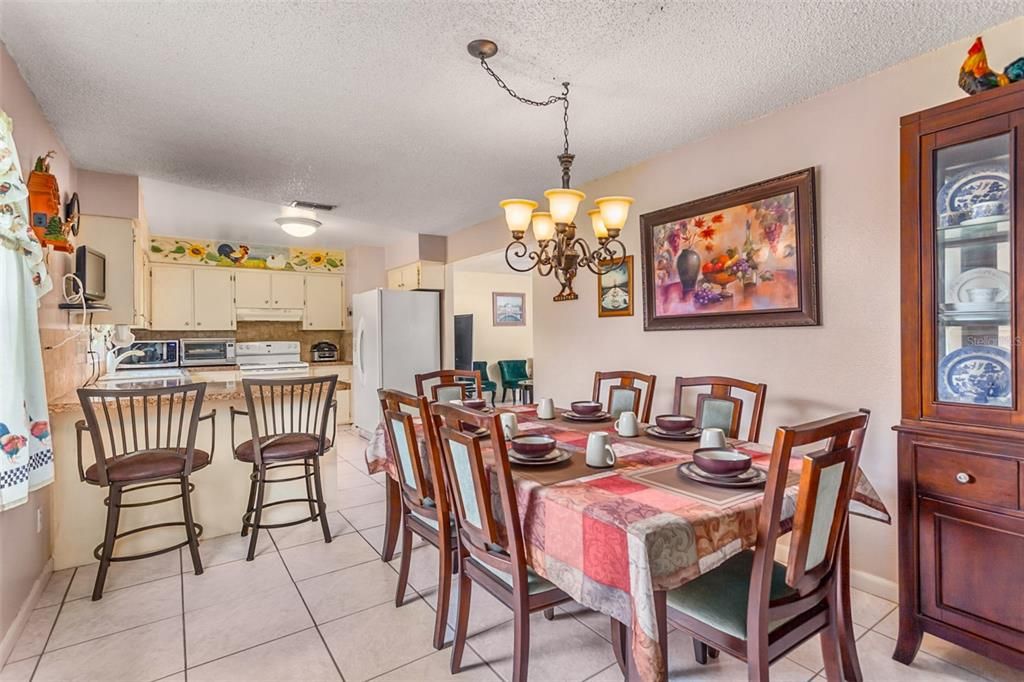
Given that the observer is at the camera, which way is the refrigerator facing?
facing the viewer and to the left of the viewer

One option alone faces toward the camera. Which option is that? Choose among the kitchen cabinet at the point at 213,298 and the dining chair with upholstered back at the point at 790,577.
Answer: the kitchen cabinet

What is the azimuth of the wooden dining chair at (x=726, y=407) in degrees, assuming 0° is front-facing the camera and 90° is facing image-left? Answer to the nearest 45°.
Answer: approximately 45°

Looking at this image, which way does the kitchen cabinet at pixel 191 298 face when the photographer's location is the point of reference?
facing the viewer

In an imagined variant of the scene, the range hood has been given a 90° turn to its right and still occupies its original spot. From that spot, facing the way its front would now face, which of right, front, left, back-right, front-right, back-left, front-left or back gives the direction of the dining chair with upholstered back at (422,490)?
left

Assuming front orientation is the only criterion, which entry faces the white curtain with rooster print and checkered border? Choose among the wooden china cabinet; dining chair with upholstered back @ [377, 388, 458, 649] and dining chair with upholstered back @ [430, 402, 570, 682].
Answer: the wooden china cabinet

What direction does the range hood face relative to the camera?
toward the camera

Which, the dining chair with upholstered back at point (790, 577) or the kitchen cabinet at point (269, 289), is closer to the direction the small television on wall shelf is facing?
the dining chair with upholstered back

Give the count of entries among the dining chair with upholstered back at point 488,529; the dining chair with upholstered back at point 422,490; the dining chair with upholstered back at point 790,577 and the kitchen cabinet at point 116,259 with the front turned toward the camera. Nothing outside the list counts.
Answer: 0

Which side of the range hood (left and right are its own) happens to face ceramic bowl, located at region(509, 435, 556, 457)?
front

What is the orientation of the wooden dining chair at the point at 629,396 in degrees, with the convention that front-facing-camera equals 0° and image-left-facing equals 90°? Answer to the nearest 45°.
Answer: approximately 45°

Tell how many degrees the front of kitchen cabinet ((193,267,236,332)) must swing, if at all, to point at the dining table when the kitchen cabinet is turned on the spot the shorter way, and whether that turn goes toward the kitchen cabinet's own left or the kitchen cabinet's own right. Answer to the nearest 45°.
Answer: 0° — it already faces it

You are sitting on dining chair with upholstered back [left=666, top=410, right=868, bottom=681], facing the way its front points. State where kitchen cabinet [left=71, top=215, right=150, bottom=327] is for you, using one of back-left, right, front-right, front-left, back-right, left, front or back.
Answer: front-left

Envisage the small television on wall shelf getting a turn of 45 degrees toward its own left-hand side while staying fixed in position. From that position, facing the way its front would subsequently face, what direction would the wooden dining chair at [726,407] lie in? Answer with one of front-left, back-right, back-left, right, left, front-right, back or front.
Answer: front-right

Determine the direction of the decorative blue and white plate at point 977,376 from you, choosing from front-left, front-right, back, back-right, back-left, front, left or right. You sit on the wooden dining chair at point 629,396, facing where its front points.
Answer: left

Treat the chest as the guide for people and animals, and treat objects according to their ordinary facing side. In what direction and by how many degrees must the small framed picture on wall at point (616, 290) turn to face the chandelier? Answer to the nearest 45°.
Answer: approximately 45° to its left

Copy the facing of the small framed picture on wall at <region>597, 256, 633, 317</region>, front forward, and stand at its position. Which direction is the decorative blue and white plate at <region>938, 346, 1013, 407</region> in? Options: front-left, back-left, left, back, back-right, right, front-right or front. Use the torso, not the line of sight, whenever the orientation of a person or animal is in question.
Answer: left

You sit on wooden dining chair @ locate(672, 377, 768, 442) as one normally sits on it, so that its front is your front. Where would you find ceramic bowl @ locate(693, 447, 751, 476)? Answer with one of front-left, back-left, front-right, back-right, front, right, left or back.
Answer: front-left

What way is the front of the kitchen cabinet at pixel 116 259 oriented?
to the viewer's right
